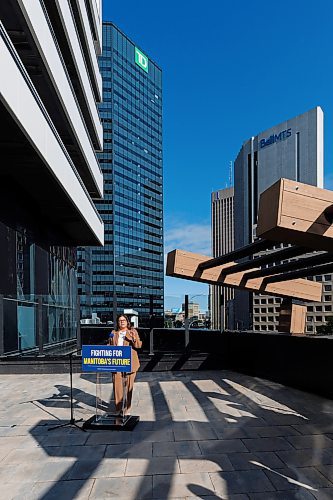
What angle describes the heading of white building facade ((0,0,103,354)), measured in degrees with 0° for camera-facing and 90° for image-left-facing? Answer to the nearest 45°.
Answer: approximately 270°

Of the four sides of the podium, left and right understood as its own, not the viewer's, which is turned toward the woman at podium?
back

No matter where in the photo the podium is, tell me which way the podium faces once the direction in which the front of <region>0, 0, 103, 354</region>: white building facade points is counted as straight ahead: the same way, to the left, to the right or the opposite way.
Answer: to the right

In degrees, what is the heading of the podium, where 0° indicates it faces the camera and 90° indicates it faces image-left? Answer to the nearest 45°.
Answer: approximately 0°

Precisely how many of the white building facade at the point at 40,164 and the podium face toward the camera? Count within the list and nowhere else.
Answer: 1

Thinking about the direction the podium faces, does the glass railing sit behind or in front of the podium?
behind
